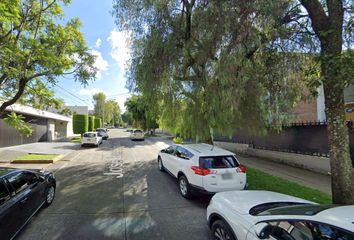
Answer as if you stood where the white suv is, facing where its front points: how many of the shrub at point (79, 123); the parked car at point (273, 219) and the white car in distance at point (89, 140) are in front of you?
2

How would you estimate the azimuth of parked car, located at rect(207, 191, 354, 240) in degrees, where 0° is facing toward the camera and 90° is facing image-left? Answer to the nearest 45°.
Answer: approximately 135°

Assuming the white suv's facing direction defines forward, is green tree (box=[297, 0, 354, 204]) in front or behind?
behind

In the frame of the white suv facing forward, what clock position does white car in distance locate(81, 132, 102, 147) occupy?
The white car in distance is roughly at 12 o'clock from the white suv.

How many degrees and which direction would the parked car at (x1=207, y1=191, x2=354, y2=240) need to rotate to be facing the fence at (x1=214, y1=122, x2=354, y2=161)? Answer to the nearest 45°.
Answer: approximately 45° to its right

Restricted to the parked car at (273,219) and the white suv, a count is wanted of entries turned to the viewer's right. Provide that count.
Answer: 0

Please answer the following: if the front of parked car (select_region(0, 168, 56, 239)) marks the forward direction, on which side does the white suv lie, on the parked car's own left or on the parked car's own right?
on the parked car's own right

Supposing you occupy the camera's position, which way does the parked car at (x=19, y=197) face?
facing away from the viewer and to the right of the viewer

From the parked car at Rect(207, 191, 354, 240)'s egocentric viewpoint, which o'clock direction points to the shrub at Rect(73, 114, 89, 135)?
The shrub is roughly at 12 o'clock from the parked car.

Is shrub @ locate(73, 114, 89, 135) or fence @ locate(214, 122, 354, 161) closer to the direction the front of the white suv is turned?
the shrub

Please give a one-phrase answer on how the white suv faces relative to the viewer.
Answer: facing away from the viewer and to the left of the viewer

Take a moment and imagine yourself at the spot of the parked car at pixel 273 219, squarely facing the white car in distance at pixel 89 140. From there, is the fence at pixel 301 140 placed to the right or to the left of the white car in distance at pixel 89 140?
right

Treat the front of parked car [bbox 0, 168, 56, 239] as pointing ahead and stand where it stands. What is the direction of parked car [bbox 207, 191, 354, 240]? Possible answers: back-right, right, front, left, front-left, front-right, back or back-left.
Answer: right

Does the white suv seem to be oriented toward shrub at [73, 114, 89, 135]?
yes
